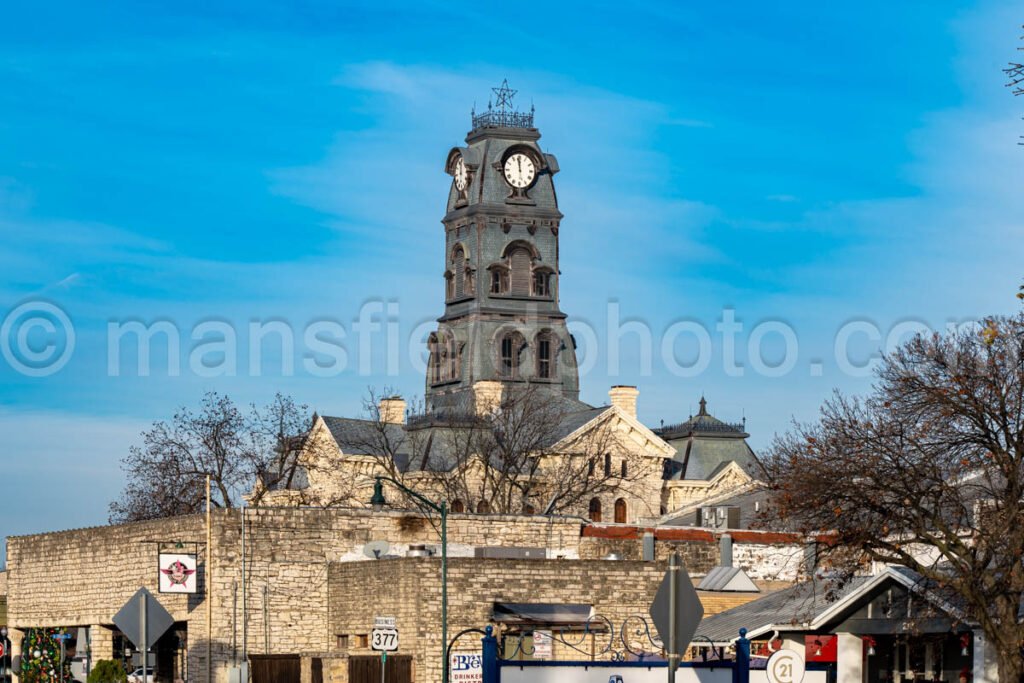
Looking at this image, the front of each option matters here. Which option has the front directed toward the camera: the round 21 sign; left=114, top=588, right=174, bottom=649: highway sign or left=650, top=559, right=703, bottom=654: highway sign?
the round 21 sign

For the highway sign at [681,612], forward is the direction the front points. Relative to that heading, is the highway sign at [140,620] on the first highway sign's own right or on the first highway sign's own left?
on the first highway sign's own left

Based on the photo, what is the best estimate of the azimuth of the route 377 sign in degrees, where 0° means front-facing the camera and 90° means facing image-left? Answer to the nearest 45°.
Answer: approximately 0°

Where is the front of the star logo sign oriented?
toward the camera

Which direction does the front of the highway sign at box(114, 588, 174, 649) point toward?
away from the camera

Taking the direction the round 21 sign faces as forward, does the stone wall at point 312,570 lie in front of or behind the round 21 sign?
behind

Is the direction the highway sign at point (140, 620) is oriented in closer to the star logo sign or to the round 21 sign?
the star logo sign

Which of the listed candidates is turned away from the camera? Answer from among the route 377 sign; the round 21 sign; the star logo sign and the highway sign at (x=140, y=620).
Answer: the highway sign

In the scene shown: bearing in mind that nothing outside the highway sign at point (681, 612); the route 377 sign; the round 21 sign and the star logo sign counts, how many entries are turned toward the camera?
3

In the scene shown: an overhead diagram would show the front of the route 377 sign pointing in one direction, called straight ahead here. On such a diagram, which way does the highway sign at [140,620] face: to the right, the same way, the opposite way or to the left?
the opposite way

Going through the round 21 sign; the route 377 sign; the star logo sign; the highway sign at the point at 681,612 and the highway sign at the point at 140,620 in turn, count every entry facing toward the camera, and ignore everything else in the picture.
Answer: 3

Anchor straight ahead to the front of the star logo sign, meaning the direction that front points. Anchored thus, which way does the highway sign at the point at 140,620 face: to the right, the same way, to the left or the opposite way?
the opposite way
